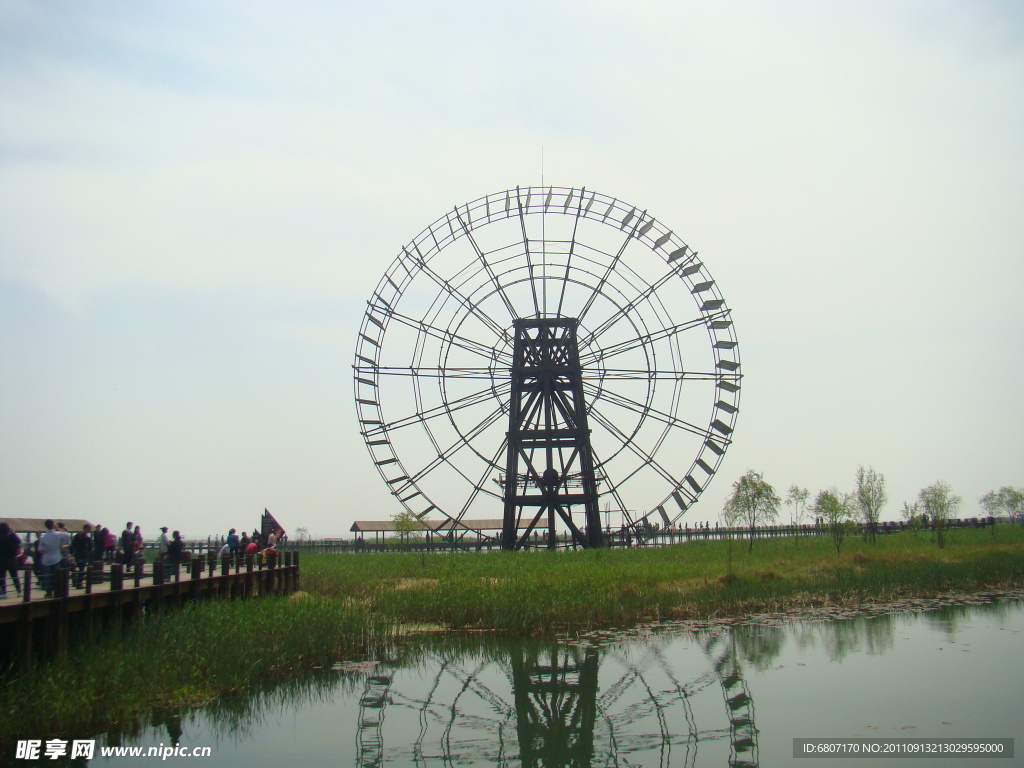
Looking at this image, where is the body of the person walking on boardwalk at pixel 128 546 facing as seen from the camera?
away from the camera

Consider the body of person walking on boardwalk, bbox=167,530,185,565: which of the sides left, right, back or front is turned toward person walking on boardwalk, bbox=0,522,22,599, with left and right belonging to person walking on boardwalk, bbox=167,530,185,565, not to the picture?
left

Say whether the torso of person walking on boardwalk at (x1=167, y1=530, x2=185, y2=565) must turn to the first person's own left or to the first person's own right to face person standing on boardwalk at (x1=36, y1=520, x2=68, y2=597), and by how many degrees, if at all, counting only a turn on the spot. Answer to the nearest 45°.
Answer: approximately 90° to the first person's own left

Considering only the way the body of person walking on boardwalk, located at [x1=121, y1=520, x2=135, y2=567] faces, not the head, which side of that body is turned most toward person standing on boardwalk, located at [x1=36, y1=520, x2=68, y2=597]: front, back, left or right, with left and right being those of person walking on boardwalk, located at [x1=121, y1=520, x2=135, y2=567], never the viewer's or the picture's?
back

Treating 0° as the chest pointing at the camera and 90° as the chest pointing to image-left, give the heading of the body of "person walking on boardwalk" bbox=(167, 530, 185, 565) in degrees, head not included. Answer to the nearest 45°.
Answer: approximately 90°

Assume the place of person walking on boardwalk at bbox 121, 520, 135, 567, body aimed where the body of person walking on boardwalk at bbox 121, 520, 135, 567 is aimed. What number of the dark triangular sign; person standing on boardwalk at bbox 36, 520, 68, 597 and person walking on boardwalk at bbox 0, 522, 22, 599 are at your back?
2

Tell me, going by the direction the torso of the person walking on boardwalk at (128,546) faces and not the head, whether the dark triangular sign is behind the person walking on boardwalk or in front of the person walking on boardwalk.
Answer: in front
